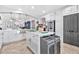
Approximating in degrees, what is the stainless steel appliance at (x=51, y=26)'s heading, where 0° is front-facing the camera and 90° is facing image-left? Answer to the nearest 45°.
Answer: approximately 45°
